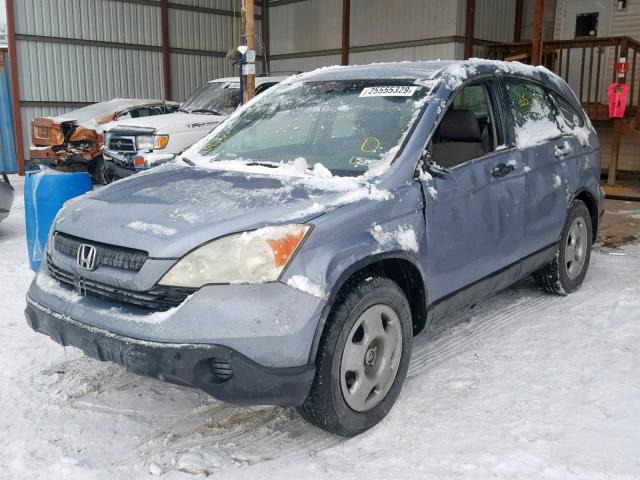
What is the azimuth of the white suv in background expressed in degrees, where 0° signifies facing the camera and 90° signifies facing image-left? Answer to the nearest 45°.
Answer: approximately 45°

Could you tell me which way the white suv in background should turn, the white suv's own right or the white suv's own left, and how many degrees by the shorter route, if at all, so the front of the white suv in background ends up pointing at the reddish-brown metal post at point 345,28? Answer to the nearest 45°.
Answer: approximately 180°

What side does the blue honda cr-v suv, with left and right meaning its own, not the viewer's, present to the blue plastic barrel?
right

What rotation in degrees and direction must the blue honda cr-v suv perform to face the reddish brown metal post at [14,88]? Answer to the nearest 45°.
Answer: approximately 90° to its right

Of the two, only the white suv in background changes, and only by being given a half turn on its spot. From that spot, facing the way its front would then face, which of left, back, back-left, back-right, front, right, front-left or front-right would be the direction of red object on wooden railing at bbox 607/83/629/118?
front-right

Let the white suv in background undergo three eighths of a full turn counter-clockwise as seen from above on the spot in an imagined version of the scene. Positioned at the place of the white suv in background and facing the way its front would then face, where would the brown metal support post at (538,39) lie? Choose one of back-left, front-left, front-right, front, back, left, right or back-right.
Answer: front

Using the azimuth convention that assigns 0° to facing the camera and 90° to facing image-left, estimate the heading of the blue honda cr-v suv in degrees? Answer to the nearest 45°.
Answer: approximately 45°

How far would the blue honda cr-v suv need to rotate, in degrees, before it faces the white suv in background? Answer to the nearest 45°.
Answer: approximately 135° to its right
